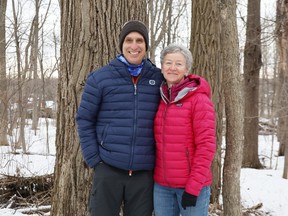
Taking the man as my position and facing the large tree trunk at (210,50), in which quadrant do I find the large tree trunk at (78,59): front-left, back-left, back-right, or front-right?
front-left

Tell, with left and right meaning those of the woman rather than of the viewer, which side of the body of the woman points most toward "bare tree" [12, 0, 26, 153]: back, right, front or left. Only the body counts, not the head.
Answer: right

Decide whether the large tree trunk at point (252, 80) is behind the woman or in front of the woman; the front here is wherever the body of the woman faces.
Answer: behind

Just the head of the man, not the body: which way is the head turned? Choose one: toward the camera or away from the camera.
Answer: toward the camera

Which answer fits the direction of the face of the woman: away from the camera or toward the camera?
toward the camera

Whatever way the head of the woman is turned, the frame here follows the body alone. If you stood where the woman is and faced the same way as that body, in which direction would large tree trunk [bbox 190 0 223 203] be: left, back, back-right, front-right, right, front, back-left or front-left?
back-right

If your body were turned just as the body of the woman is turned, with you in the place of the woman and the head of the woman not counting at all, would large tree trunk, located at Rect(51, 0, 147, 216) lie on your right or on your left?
on your right

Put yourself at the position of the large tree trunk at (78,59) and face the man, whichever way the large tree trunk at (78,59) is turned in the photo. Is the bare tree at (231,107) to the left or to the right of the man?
left

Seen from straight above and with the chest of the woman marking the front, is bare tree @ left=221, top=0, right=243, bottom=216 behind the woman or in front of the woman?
behind

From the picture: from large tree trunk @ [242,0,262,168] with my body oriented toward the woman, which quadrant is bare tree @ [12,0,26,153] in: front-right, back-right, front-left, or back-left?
front-right
